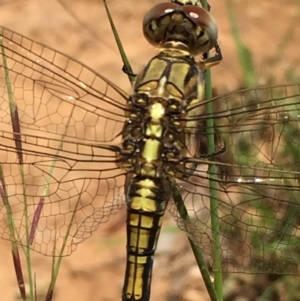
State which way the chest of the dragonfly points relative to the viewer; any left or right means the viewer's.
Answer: facing away from the viewer
